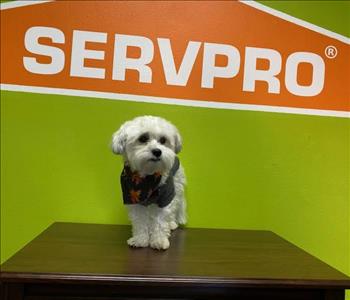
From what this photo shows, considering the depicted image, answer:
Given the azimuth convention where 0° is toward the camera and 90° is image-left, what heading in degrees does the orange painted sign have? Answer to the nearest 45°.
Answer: approximately 0°

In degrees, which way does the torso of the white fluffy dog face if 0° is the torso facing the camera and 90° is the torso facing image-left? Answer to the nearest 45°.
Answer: approximately 0°

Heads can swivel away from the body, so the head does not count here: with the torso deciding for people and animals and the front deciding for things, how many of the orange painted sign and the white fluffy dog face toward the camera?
2
